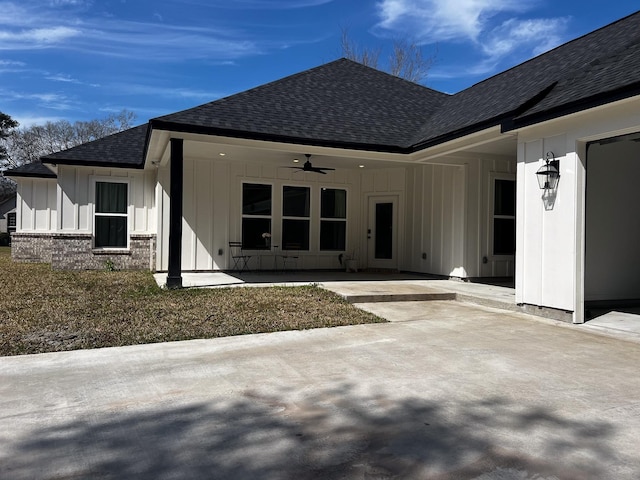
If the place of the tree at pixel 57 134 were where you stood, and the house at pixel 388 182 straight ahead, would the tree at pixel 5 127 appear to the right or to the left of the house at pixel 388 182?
right

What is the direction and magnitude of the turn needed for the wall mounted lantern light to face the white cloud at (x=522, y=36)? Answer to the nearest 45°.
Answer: approximately 135° to its right

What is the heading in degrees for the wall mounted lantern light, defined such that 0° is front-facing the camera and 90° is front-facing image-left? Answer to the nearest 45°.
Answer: approximately 45°

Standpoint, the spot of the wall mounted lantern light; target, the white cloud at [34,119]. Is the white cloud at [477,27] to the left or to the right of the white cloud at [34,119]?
right
